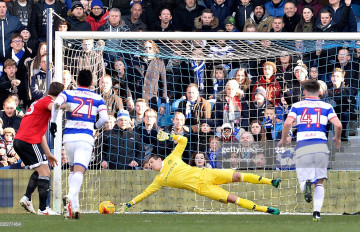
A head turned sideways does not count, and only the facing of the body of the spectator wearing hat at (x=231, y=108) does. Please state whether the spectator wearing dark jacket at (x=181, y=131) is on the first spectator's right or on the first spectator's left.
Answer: on the first spectator's right

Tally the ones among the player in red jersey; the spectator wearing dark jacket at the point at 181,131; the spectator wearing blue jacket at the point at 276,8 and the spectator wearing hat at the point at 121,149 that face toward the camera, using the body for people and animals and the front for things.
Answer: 3

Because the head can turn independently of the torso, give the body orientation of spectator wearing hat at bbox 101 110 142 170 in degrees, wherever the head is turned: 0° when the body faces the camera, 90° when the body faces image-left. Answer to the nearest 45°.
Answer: approximately 0°

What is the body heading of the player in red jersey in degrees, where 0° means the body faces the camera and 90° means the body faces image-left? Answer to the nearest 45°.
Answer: approximately 225°

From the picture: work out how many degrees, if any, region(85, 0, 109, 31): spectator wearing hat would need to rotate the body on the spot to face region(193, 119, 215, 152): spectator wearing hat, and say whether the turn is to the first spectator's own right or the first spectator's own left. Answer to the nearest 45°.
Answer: approximately 45° to the first spectator's own left
